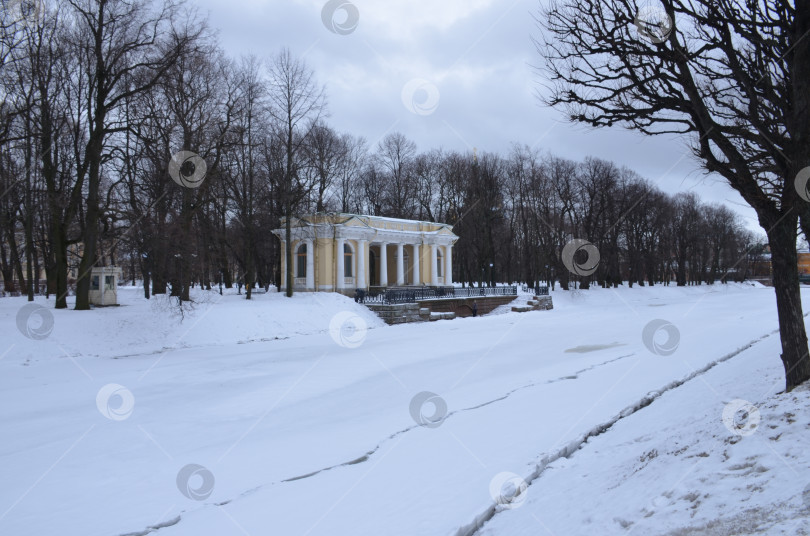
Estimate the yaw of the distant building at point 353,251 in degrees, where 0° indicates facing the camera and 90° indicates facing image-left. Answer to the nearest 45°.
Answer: approximately 315°

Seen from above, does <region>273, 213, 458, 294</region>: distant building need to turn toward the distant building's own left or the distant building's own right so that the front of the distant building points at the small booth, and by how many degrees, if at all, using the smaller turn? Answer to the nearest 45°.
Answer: approximately 90° to the distant building's own right

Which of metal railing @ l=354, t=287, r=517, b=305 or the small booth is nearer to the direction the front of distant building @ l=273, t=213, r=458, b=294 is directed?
the metal railing

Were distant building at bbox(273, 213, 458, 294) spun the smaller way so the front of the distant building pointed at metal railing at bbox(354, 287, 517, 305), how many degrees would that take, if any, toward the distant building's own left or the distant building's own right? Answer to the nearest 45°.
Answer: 0° — it already faces it
